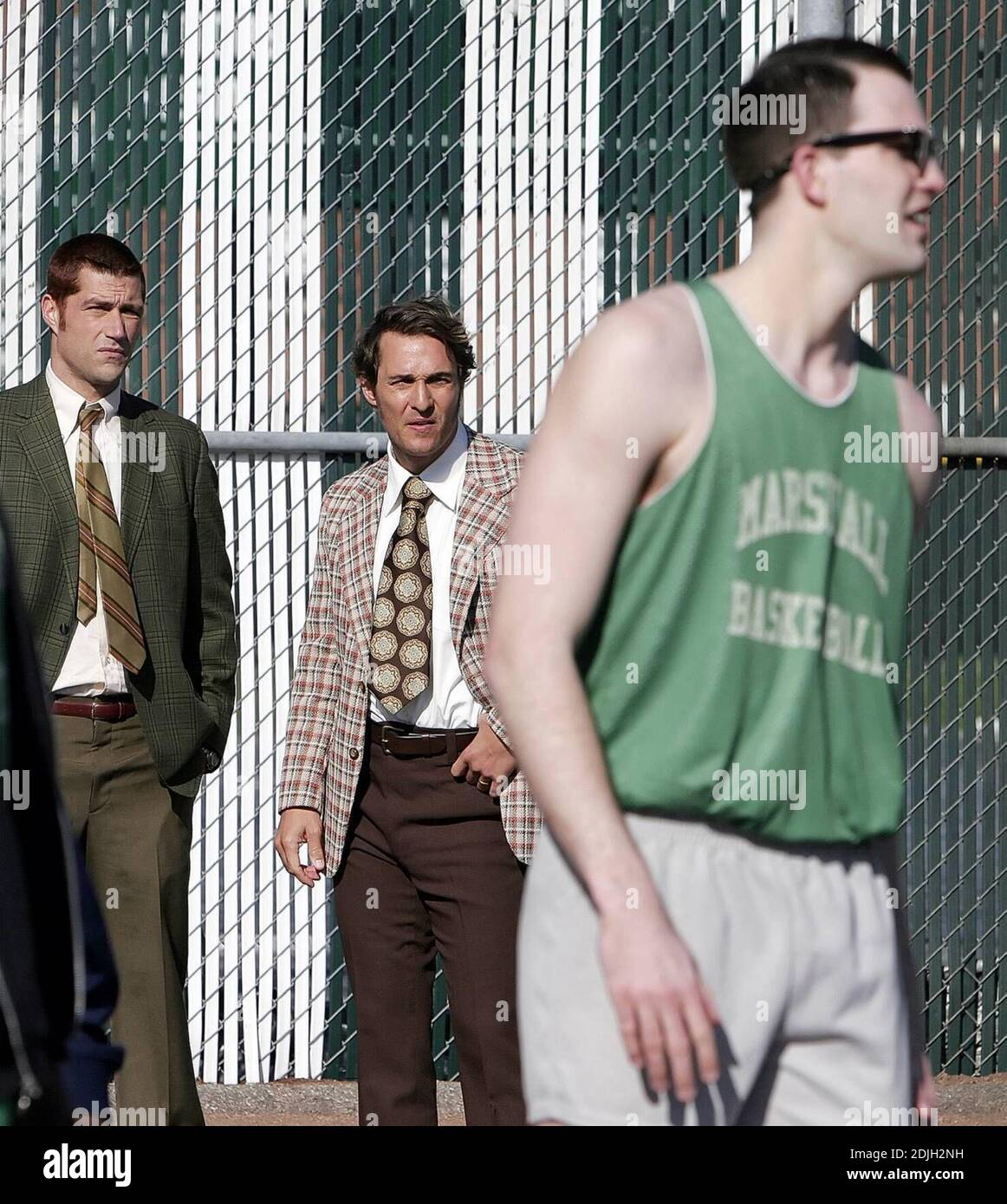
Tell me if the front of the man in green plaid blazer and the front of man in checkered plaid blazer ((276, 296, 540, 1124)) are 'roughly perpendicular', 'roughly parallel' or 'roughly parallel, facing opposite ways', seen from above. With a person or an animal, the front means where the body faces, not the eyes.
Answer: roughly parallel

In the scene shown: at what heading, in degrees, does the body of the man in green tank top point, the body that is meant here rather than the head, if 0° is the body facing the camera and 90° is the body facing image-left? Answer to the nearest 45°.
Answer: approximately 315°

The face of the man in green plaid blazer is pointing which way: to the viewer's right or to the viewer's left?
to the viewer's right

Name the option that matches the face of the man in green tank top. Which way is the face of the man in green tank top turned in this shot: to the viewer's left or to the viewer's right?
to the viewer's right

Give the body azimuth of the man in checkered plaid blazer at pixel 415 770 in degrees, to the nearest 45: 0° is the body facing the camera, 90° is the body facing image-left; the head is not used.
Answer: approximately 0°

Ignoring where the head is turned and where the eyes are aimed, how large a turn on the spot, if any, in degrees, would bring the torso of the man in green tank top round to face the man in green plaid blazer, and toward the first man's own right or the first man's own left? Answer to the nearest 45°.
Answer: approximately 180°

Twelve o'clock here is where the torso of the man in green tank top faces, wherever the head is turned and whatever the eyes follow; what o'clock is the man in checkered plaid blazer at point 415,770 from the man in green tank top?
The man in checkered plaid blazer is roughly at 7 o'clock from the man in green tank top.

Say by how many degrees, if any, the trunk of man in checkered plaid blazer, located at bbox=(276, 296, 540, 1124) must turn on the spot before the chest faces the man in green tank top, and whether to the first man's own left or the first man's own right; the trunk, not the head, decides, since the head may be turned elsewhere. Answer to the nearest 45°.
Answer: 0° — they already face them

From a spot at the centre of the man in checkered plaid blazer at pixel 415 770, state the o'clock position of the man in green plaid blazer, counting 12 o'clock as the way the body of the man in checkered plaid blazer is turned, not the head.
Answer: The man in green plaid blazer is roughly at 4 o'clock from the man in checkered plaid blazer.

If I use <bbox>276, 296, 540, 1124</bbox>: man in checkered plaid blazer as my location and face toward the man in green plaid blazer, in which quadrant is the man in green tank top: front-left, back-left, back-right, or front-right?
back-left

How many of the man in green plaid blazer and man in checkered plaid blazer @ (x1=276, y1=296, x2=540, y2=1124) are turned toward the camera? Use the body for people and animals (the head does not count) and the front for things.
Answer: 2

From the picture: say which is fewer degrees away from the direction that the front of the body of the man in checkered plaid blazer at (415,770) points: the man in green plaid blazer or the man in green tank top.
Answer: the man in green tank top

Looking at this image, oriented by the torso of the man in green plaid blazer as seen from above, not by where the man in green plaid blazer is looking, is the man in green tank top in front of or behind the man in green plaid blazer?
in front

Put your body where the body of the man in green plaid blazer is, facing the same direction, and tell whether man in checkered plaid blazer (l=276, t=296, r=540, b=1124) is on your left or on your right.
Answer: on your left

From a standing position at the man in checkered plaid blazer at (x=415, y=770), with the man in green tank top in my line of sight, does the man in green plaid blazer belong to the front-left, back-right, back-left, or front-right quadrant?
back-right

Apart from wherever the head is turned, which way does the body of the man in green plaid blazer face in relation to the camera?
toward the camera
